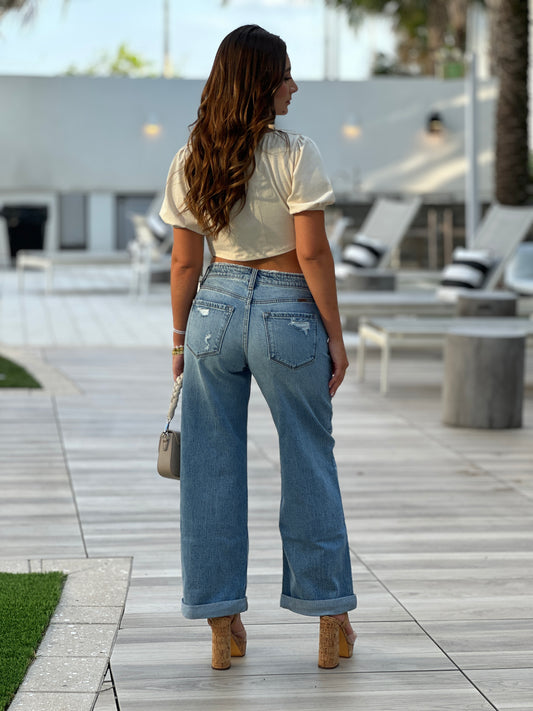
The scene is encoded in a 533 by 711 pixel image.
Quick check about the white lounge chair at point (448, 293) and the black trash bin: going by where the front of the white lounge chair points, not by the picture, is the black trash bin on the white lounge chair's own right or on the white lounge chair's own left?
on the white lounge chair's own right

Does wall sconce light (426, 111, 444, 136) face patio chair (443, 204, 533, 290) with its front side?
yes

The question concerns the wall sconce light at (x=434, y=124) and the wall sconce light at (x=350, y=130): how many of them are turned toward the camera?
2

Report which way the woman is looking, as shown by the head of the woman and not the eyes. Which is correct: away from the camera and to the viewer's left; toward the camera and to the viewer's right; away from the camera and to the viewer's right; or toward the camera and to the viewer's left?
away from the camera and to the viewer's right

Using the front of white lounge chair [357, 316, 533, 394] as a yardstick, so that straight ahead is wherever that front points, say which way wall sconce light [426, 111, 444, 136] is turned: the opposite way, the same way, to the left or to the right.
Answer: to the left

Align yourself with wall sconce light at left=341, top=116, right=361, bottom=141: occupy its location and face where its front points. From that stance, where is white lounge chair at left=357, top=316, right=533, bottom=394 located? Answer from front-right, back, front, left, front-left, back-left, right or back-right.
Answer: front

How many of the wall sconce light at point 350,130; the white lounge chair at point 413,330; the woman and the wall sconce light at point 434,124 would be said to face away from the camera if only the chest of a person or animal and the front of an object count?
1

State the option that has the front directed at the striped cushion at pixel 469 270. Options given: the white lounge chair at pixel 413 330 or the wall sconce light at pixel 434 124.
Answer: the wall sconce light

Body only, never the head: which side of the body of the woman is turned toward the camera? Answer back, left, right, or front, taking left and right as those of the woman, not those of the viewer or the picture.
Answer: back

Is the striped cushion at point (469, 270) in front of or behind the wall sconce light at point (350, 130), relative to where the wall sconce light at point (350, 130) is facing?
in front

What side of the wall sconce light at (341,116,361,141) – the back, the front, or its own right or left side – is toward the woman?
front

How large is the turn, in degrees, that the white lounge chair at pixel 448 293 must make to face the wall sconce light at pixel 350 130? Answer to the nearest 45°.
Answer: approximately 90° to its right

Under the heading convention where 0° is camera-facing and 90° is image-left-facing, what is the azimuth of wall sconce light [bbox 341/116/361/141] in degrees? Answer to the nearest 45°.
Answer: approximately 0°

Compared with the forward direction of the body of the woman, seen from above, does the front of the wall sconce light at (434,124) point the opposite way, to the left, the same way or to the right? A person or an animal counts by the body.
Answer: the opposite way
